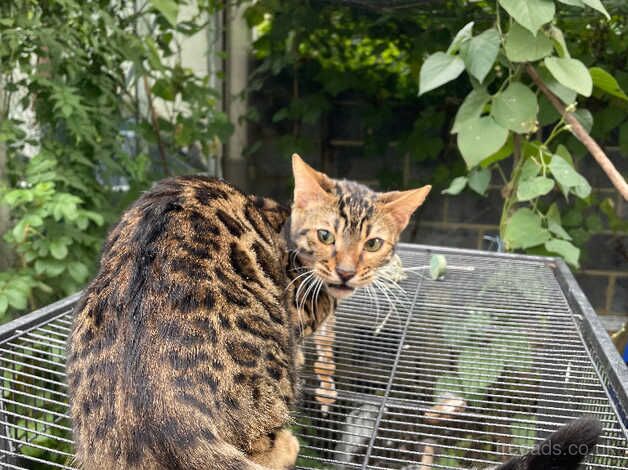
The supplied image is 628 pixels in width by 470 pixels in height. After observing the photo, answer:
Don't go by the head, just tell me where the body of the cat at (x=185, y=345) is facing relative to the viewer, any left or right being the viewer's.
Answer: facing away from the viewer and to the right of the viewer

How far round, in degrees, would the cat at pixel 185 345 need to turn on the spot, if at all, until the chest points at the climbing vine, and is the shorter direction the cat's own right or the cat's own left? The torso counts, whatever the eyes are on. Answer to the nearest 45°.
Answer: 0° — it already faces it
